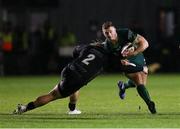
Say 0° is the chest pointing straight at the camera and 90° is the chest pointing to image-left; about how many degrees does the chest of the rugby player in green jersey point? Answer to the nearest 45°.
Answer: approximately 0°
